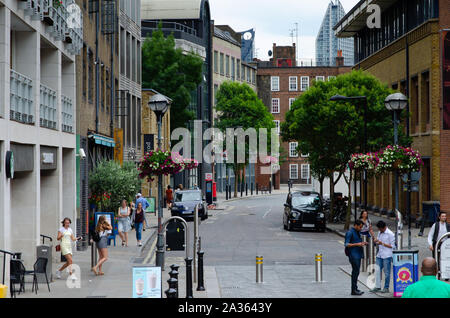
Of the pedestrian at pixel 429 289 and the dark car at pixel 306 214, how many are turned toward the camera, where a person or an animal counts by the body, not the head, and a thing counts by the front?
1

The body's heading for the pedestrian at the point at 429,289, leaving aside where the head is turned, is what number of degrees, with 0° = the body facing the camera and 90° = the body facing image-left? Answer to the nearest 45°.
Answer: approximately 180°

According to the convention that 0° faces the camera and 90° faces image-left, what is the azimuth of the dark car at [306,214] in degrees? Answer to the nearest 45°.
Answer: approximately 0°

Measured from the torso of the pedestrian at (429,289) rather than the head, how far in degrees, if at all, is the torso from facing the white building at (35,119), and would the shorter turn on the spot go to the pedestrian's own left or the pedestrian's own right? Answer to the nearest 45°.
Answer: approximately 45° to the pedestrian's own left

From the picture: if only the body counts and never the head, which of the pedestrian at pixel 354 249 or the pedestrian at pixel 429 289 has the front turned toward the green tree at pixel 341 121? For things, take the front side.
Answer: the pedestrian at pixel 429 289

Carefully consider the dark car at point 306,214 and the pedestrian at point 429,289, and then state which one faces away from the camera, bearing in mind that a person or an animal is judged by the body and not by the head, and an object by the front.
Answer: the pedestrian

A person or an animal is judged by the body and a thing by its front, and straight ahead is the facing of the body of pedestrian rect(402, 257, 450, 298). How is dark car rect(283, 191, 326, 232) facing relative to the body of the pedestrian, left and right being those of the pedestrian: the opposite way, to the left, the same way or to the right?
the opposite way

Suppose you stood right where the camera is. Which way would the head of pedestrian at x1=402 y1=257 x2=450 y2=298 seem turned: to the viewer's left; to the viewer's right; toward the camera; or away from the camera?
away from the camera

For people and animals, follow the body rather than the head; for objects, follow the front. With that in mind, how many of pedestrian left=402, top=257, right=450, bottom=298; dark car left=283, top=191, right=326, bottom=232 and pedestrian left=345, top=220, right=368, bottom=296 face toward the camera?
1

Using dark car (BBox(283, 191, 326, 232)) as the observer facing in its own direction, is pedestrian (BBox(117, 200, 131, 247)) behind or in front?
in front

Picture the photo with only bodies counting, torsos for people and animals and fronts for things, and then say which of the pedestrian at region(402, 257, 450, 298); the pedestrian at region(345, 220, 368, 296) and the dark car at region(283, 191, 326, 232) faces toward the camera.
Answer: the dark car
